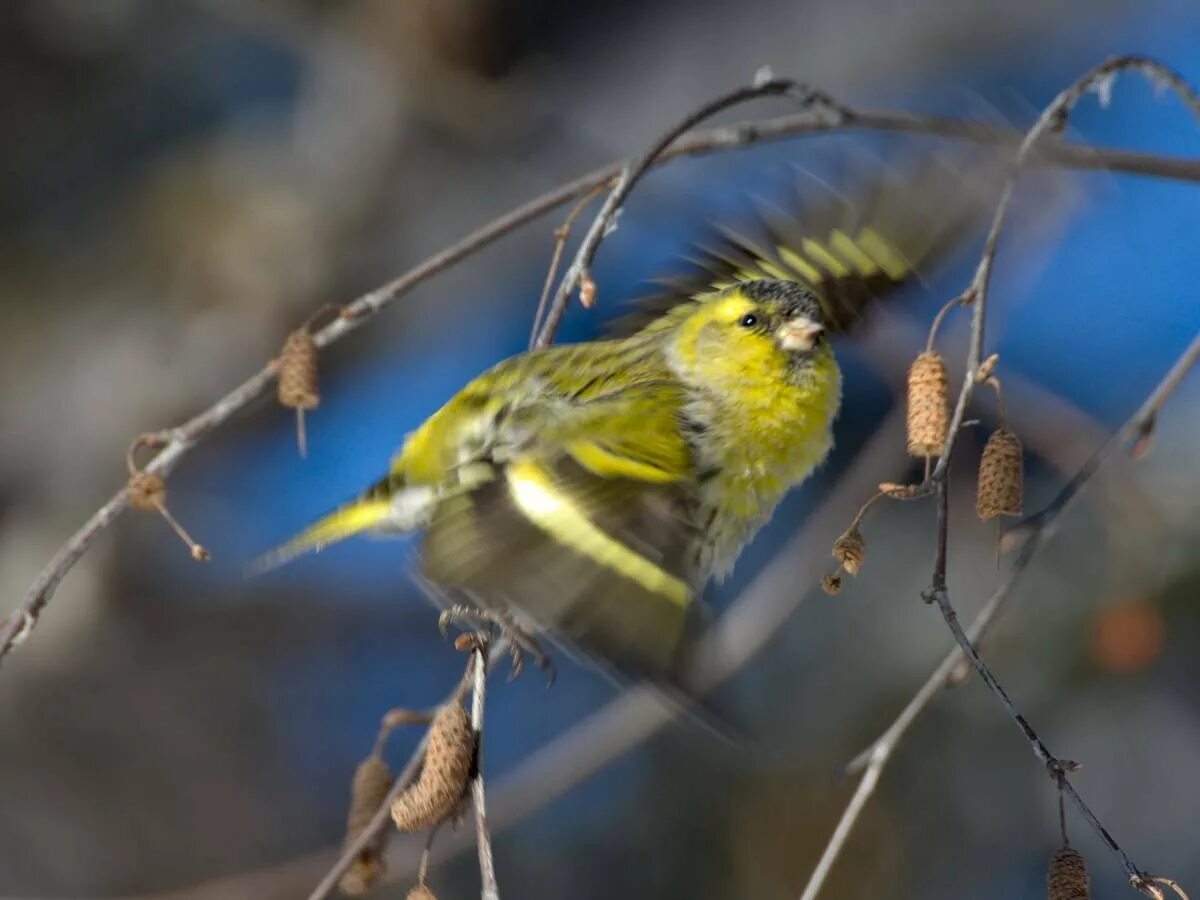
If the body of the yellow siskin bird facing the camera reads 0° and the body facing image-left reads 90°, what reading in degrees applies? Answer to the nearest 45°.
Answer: approximately 315°
